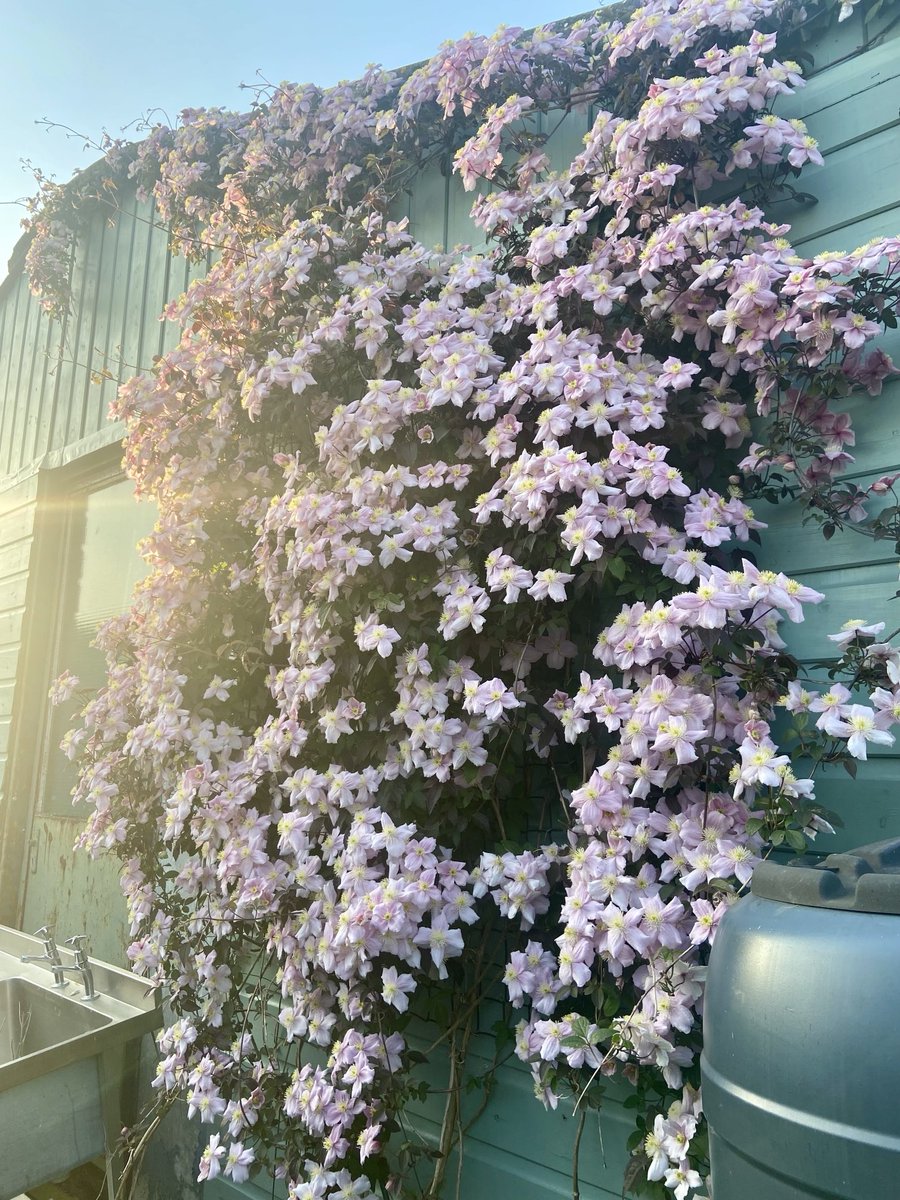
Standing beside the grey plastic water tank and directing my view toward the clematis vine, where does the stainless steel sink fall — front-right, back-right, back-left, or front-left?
front-left

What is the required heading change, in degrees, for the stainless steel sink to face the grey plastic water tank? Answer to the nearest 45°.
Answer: approximately 45° to its left

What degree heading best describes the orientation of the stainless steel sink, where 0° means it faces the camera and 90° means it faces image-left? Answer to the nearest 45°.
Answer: approximately 45°

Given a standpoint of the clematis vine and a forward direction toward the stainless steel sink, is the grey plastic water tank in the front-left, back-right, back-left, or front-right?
back-left

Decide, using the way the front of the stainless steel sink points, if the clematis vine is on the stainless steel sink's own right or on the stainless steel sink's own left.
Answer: on the stainless steel sink's own left
